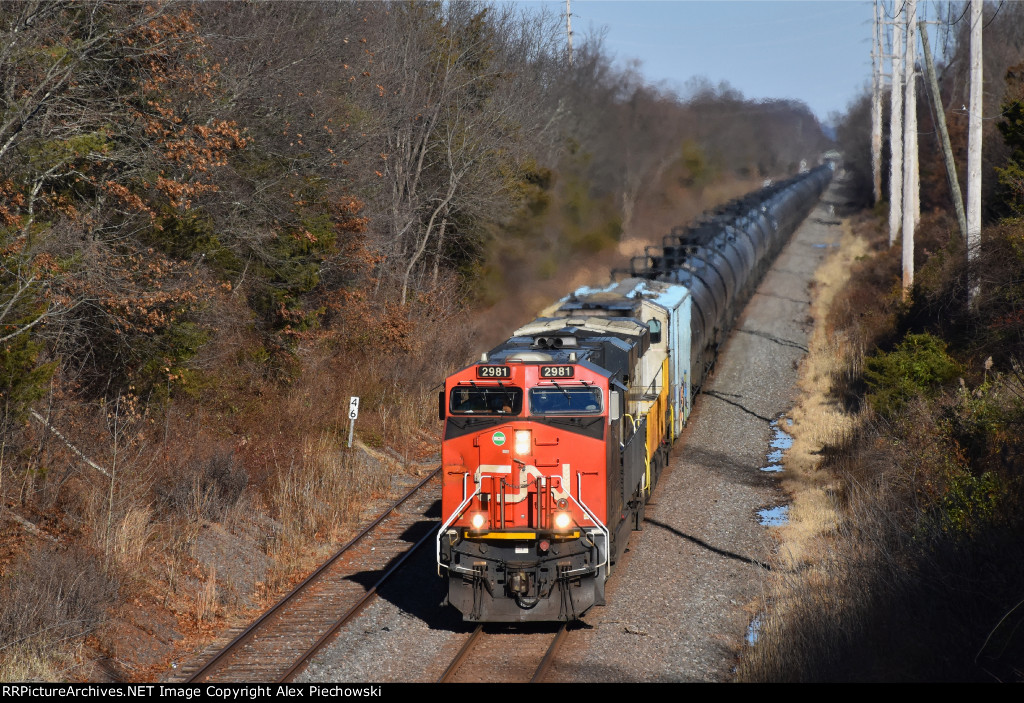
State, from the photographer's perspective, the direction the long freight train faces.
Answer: facing the viewer

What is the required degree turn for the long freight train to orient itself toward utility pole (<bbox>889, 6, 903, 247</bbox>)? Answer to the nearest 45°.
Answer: approximately 180°

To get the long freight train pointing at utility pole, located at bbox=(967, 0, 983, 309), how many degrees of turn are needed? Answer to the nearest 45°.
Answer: approximately 135° to its left

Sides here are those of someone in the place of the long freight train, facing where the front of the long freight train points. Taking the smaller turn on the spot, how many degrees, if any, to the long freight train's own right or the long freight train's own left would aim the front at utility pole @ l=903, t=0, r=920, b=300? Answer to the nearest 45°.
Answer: approximately 135° to the long freight train's own left

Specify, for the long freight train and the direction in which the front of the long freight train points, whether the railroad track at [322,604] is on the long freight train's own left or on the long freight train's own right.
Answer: on the long freight train's own right
